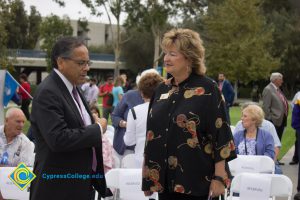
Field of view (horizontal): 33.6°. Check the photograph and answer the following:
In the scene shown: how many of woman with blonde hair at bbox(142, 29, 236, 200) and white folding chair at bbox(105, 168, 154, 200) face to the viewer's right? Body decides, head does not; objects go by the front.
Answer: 0

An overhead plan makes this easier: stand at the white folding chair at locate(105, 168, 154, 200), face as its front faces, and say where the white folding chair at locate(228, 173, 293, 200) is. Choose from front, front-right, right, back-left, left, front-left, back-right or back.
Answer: left

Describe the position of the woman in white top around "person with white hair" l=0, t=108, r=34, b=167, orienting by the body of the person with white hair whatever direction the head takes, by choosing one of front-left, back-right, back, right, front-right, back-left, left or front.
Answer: front-left

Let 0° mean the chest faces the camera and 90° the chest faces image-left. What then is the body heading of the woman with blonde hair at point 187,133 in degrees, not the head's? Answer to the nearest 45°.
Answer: approximately 45°

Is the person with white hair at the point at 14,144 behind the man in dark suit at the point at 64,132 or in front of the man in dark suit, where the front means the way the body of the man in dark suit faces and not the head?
behind

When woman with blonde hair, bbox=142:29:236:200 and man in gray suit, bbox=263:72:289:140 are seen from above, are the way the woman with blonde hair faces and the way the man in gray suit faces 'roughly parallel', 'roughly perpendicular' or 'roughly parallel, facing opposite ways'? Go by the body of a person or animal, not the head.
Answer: roughly perpendicular

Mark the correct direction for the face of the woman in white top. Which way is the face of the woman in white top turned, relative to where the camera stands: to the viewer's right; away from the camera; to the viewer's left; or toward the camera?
away from the camera

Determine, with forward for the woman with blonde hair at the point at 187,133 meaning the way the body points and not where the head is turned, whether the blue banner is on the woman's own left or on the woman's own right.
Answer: on the woman's own right

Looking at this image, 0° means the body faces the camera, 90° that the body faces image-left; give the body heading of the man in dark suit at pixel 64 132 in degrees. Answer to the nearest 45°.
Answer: approximately 315°

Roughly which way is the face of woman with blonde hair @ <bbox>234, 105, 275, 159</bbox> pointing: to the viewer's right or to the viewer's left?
to the viewer's left

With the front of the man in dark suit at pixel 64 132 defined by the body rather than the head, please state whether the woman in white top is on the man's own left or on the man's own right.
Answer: on the man's own left

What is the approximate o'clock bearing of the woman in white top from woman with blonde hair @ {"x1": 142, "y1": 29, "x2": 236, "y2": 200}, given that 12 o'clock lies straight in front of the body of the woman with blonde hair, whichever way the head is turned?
The woman in white top is roughly at 4 o'clock from the woman with blonde hair.
